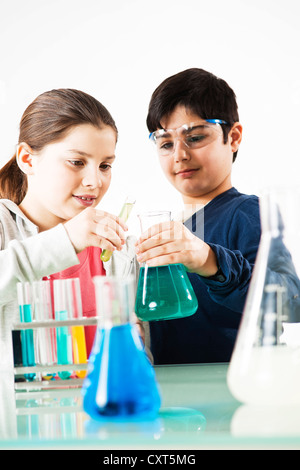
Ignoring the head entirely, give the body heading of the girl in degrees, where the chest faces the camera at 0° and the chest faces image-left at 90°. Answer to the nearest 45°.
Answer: approximately 315°

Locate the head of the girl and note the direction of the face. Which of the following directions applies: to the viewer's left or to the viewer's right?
to the viewer's right

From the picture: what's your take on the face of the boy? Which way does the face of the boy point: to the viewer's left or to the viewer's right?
to the viewer's left

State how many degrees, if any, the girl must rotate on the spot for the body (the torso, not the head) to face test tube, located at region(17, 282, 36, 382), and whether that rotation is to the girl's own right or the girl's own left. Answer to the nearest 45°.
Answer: approximately 45° to the girl's own right

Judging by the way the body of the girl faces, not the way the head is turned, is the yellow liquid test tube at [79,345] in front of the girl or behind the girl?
in front

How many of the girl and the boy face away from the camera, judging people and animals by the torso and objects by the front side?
0

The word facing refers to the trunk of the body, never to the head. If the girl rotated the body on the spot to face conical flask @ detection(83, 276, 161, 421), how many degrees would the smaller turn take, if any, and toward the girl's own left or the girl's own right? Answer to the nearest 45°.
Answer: approximately 45° to the girl's own right
